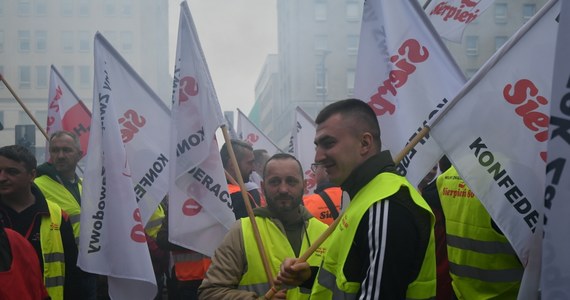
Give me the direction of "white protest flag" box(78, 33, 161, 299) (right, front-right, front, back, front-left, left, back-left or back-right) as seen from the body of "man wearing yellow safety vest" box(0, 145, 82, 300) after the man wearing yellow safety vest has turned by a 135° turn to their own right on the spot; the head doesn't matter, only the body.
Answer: right

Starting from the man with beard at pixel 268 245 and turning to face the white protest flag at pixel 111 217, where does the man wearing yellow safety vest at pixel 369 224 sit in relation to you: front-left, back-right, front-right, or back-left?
back-left

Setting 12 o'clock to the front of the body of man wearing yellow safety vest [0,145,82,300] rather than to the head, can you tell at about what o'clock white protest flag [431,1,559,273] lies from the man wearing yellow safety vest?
The white protest flag is roughly at 9 o'clock from the man wearing yellow safety vest.

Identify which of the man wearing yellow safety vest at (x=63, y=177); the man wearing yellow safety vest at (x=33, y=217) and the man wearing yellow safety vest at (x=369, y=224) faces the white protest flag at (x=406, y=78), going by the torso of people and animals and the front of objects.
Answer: the man wearing yellow safety vest at (x=63, y=177)

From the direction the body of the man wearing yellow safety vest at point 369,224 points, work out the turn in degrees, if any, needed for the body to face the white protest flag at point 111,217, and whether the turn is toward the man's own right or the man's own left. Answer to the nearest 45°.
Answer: approximately 45° to the man's own right

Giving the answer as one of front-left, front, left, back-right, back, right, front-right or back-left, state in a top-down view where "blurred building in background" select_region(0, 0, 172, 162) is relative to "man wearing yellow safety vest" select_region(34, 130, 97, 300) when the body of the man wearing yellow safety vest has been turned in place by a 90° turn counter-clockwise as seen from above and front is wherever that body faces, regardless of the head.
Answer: front-left

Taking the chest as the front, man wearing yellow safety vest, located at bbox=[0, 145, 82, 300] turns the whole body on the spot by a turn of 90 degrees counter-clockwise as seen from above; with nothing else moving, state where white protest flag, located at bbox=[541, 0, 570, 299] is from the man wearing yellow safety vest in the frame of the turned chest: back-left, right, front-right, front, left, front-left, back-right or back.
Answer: front

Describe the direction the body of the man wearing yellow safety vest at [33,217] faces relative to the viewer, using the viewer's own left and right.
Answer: facing the viewer and to the left of the viewer
